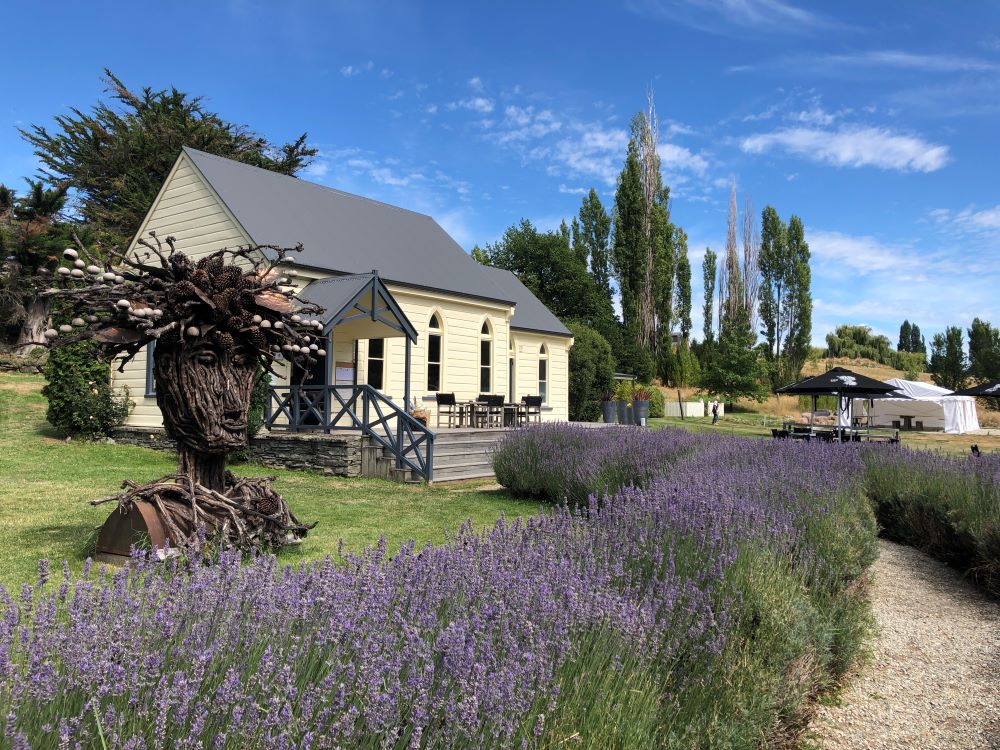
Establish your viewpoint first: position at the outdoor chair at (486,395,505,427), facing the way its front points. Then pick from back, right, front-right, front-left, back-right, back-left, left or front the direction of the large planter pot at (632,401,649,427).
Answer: front-right

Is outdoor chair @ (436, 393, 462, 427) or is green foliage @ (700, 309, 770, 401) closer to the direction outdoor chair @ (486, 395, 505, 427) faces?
the green foliage

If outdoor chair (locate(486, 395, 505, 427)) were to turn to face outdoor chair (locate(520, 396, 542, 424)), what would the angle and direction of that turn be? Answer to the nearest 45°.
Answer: approximately 45° to its right

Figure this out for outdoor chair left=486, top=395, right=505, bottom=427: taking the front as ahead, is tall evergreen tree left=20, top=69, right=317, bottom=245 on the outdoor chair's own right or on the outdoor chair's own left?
on the outdoor chair's own left

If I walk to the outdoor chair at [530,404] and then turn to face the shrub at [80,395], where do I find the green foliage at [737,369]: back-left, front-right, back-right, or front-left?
back-right

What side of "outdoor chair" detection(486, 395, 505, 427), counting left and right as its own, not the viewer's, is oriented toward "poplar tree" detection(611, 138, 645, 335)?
front

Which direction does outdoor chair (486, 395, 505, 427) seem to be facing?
away from the camera

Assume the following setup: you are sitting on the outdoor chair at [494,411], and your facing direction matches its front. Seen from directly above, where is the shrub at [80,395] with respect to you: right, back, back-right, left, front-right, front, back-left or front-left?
left

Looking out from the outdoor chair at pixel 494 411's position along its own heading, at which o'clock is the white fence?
The white fence is roughly at 1 o'clock from the outdoor chair.
